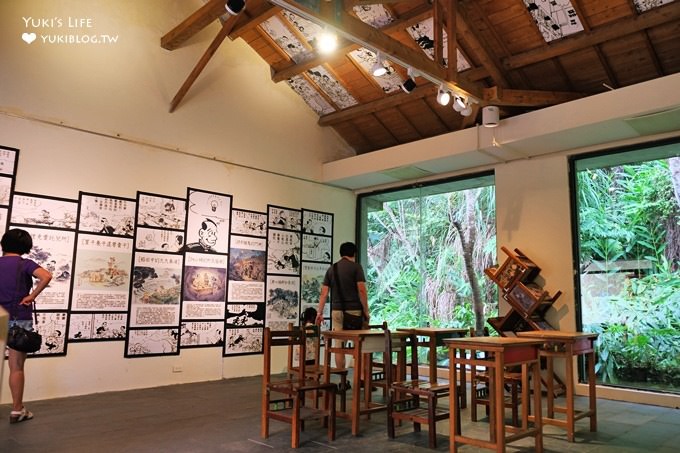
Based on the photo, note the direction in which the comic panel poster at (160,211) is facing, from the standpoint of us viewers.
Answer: facing the viewer and to the right of the viewer

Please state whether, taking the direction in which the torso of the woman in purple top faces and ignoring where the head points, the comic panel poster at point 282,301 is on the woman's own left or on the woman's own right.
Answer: on the woman's own right

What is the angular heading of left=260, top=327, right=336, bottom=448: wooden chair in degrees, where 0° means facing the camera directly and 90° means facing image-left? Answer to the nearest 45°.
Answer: approximately 315°

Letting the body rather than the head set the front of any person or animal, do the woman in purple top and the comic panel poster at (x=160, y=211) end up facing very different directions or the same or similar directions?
very different directions

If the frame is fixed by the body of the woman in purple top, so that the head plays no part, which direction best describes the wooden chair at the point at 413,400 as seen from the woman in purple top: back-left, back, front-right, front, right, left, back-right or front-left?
back

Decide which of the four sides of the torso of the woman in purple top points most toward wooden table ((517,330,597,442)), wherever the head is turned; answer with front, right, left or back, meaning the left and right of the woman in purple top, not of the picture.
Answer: right

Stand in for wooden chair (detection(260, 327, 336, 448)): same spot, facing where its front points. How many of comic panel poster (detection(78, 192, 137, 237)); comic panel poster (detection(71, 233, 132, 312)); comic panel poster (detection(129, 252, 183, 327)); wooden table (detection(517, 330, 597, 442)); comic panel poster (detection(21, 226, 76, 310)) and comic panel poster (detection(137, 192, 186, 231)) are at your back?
5

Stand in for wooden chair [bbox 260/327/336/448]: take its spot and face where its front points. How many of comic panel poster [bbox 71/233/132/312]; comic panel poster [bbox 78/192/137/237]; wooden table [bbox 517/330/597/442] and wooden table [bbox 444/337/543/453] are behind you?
2

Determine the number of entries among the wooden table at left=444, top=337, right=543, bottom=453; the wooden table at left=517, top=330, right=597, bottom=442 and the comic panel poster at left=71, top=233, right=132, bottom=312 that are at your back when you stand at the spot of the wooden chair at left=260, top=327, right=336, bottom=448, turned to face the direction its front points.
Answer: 1
